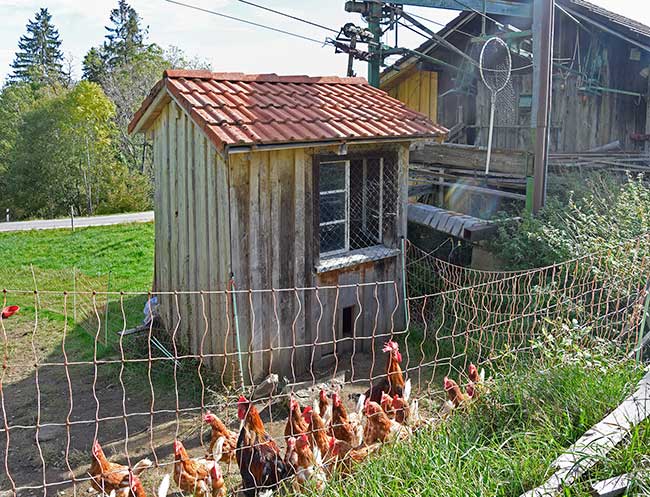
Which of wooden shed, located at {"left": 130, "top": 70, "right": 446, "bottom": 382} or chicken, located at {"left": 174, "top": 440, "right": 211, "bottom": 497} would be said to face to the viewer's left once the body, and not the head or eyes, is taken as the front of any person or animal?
the chicken

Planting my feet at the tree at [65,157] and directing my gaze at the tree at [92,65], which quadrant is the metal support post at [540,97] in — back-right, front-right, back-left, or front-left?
back-right

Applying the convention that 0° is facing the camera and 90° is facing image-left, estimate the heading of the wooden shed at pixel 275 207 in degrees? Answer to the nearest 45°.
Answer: approximately 315°

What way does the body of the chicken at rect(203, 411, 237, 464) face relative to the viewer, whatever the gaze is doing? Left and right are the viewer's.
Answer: facing to the left of the viewer

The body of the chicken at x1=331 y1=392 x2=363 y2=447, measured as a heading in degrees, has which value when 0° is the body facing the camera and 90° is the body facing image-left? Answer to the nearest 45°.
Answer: approximately 45°

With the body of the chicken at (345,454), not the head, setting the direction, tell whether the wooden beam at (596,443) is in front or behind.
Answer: behind

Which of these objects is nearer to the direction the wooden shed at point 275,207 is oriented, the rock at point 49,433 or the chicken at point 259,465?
the chicken

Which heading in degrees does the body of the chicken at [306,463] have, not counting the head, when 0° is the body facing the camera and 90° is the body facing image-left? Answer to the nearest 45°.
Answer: approximately 45°

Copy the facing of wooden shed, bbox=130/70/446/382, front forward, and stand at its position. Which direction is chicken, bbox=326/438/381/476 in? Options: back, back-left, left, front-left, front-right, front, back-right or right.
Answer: front-right

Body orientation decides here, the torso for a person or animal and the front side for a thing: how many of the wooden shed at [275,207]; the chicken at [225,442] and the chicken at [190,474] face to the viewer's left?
2

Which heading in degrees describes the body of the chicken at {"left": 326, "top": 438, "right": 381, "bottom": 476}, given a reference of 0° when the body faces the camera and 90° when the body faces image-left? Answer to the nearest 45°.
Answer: approximately 90°

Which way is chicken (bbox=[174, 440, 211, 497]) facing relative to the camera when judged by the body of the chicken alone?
to the viewer's left

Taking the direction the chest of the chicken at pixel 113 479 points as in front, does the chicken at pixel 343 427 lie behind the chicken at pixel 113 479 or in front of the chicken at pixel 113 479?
behind
